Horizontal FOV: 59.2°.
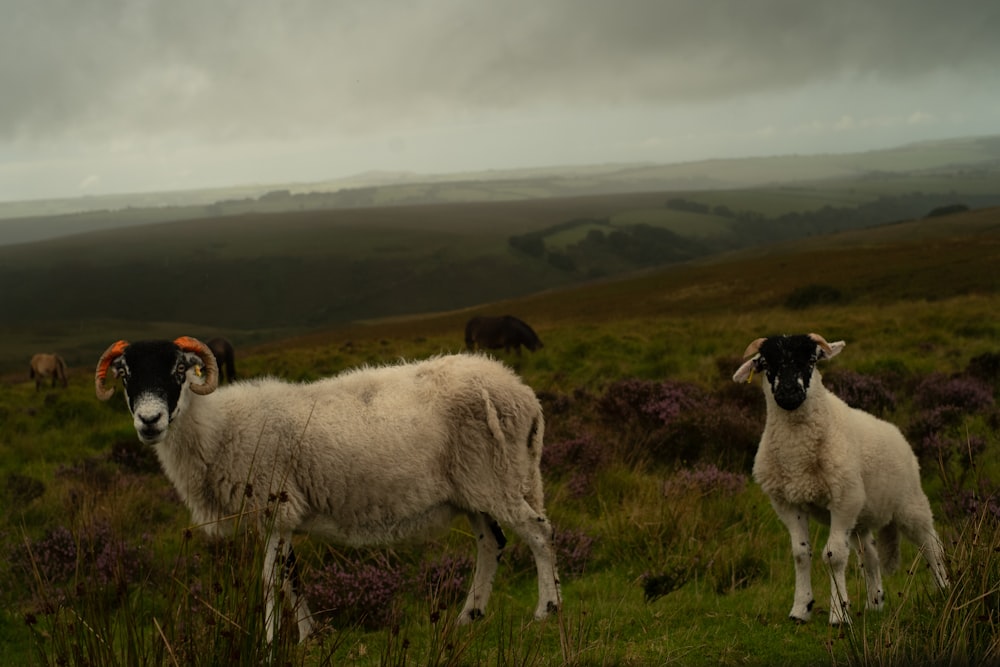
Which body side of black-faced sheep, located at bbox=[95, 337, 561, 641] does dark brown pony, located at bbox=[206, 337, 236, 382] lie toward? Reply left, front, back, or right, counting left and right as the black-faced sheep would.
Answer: right

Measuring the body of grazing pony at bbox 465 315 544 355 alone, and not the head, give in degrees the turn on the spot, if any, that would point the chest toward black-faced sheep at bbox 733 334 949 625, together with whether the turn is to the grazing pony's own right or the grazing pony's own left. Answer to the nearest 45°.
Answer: approximately 90° to the grazing pony's own right

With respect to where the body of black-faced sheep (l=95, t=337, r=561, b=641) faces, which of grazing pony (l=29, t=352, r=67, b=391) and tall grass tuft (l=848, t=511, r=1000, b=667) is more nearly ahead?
the grazing pony

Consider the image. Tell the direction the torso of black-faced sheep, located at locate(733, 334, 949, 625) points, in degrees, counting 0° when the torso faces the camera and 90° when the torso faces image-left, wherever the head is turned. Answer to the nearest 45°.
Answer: approximately 45°

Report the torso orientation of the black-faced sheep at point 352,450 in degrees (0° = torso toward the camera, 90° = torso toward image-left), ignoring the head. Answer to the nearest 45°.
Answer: approximately 90°

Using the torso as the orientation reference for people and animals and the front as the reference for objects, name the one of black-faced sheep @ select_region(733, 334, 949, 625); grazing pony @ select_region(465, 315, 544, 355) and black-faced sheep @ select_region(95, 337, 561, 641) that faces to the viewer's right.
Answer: the grazing pony

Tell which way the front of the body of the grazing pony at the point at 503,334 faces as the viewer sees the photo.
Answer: to the viewer's right

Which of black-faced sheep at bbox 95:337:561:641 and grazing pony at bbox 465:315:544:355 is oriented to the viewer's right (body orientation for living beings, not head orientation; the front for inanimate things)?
the grazing pony

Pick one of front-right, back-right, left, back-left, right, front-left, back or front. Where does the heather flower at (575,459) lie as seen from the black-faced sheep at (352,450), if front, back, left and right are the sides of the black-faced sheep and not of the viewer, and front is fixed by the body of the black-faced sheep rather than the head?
back-right
